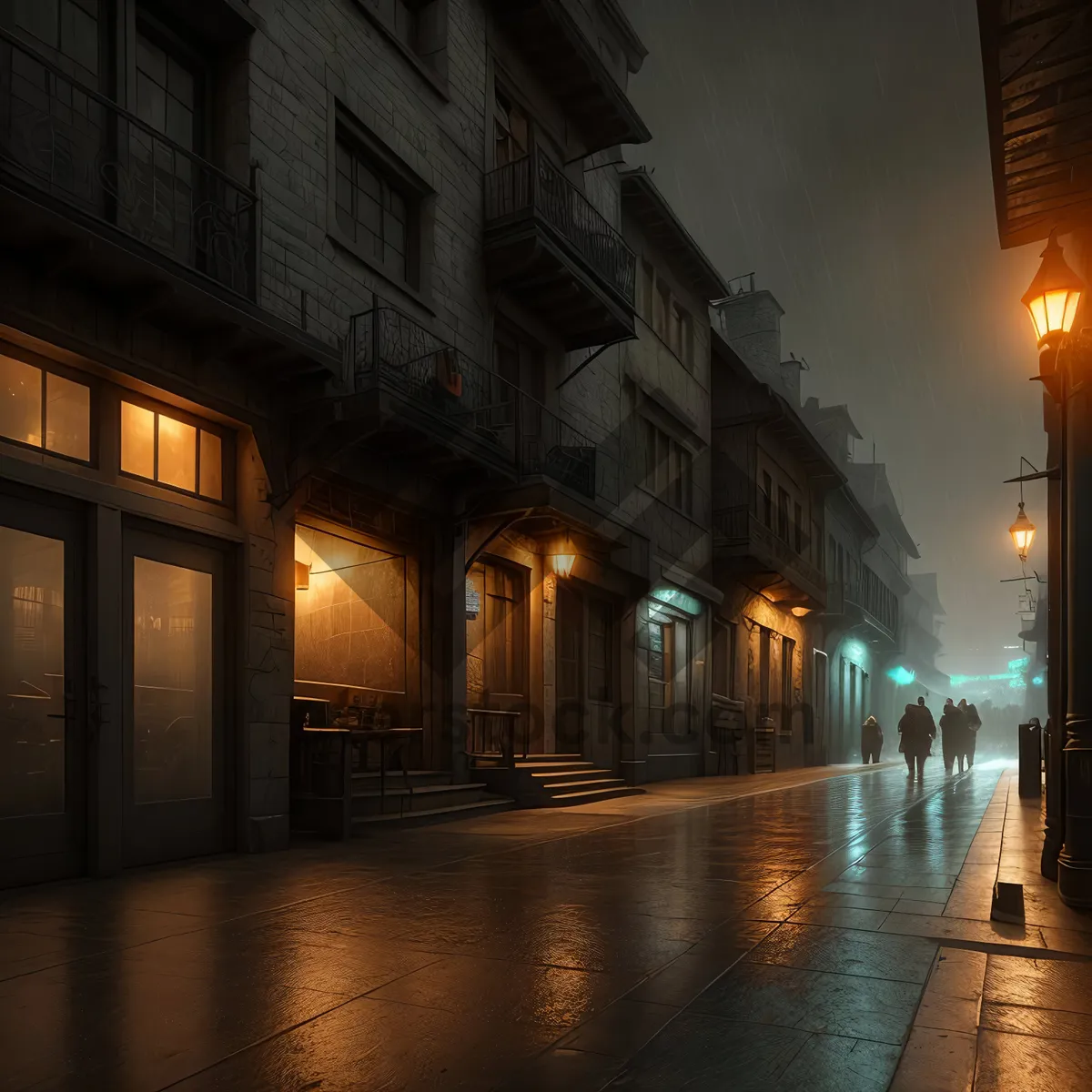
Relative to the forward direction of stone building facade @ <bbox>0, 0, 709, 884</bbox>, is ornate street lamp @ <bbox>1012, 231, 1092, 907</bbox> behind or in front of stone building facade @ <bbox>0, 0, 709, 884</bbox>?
in front

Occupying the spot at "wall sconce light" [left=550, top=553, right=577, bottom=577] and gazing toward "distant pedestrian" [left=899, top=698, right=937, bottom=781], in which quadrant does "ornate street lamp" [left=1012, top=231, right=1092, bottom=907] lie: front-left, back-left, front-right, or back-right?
back-right

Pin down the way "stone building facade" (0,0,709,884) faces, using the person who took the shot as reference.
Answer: facing the viewer and to the right of the viewer

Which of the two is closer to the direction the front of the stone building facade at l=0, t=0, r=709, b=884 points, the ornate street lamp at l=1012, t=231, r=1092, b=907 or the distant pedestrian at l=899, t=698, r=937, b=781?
the ornate street lamp

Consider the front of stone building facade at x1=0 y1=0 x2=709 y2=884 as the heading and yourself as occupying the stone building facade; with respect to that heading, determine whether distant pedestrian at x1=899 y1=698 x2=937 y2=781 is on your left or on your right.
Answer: on your left
